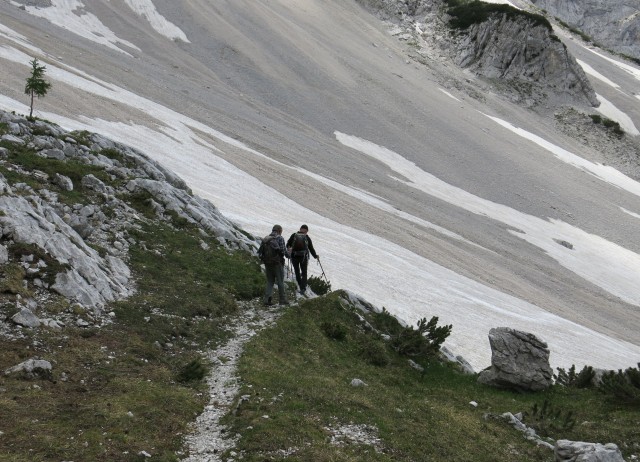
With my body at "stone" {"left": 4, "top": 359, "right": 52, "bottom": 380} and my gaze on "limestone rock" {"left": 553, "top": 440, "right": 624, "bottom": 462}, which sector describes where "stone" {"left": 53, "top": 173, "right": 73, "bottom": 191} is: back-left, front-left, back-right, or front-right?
back-left

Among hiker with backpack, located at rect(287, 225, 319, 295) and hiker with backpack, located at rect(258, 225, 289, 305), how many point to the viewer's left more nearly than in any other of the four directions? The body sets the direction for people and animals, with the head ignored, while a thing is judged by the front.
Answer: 0

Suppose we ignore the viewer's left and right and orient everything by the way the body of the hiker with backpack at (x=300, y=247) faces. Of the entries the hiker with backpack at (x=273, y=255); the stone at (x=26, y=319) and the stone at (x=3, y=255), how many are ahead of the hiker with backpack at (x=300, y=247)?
0

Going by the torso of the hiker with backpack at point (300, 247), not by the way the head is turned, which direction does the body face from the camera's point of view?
away from the camera

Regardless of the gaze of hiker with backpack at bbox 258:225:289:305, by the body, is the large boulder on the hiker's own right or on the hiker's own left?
on the hiker's own right

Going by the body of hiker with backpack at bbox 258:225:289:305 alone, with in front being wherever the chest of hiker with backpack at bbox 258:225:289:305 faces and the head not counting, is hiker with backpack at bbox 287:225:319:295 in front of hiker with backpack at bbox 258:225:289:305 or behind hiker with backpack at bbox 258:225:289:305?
in front

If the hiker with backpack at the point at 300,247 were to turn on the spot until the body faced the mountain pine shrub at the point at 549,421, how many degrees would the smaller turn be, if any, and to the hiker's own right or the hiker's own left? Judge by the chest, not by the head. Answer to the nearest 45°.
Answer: approximately 135° to the hiker's own right

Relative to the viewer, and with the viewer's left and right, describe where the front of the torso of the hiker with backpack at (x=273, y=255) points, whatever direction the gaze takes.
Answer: facing away from the viewer and to the right of the viewer

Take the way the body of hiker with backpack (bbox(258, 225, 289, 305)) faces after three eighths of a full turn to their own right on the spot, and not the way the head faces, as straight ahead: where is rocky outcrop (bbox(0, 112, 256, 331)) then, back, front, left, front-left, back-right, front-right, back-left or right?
right

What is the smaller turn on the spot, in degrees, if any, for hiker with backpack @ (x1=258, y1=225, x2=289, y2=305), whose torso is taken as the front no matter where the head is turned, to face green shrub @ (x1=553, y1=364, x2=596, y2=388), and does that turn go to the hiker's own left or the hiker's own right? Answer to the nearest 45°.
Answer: approximately 45° to the hiker's own right
